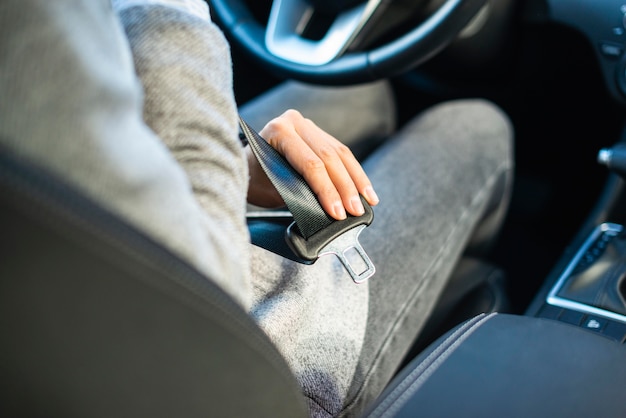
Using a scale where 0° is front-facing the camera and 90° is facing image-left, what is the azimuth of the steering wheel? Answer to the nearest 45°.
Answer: approximately 45°
